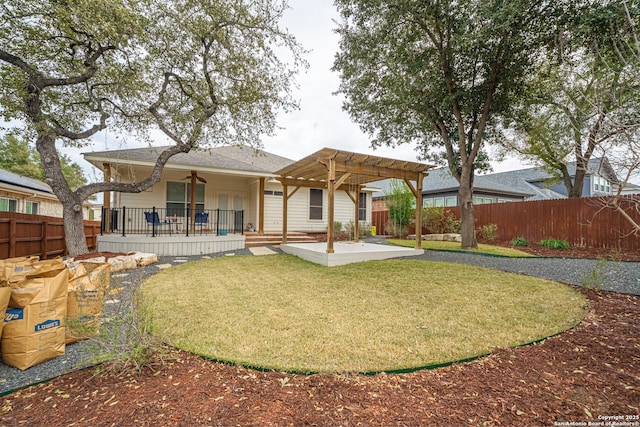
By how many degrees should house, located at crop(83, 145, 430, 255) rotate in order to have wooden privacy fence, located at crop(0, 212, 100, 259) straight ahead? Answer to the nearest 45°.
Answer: approximately 135° to its left

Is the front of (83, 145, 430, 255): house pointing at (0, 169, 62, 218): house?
no

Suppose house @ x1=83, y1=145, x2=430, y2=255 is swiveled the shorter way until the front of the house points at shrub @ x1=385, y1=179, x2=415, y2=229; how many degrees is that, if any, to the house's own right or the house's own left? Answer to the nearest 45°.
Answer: approximately 90° to the house's own right

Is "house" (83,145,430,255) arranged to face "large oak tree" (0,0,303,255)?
no

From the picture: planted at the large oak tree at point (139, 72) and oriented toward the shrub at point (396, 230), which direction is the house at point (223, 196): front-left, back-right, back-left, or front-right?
front-left

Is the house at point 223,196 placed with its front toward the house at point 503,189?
no

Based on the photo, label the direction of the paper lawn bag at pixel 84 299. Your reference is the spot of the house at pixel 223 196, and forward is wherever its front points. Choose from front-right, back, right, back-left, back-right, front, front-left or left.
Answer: back

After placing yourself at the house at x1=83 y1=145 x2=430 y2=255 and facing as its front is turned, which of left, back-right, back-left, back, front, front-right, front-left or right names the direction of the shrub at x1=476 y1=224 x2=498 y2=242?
right

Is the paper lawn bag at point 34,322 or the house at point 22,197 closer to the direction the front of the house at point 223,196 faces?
the house

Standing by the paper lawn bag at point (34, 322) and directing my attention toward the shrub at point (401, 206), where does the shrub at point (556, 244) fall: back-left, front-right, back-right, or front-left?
front-right
